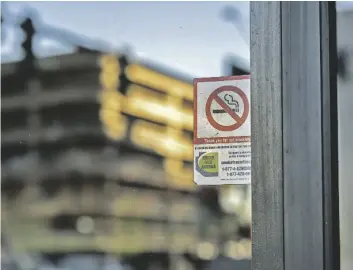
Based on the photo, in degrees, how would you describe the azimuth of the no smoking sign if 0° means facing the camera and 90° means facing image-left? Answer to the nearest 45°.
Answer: approximately 0°

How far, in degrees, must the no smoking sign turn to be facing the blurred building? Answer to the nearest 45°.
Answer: approximately 180°
